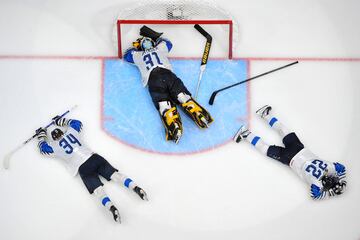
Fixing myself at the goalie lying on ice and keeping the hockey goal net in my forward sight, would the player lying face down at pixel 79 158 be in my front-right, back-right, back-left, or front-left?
back-left

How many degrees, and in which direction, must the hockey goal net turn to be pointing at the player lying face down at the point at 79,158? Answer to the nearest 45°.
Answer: approximately 45° to its right

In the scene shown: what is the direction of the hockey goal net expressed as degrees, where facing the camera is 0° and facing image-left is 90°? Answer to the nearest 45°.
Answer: approximately 0°

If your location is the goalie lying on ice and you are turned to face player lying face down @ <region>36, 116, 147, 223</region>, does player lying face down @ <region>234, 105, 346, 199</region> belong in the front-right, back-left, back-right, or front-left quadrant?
back-left

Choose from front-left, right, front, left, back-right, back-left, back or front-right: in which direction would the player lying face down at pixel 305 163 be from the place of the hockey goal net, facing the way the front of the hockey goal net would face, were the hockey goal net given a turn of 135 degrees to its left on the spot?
right

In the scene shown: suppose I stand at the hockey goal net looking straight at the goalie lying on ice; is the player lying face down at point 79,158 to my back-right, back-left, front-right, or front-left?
front-right
